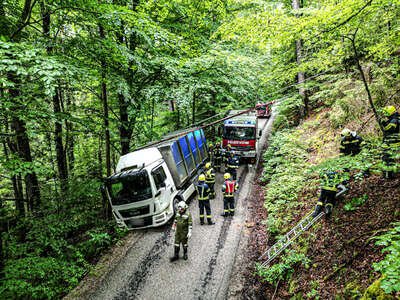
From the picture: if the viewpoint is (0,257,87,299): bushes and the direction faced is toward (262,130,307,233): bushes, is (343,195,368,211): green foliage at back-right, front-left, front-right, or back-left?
front-right

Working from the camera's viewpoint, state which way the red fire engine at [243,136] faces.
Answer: facing the viewer

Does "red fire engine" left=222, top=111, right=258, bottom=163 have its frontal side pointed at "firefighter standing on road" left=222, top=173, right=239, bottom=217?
yes

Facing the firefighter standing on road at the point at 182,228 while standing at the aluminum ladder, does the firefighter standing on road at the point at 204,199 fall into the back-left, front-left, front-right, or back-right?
front-right

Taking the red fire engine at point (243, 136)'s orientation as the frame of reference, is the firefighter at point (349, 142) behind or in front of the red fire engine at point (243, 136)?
in front

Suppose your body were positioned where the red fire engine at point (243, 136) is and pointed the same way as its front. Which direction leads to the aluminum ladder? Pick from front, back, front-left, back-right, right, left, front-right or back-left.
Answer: front

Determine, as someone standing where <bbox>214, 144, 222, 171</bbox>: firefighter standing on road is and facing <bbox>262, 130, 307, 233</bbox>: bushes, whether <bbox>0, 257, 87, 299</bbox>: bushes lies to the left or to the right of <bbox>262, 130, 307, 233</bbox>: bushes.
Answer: right

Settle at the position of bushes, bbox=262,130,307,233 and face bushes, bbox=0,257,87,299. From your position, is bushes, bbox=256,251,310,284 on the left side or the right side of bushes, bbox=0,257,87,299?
left

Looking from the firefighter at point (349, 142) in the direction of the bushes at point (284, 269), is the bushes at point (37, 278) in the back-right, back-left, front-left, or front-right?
front-right

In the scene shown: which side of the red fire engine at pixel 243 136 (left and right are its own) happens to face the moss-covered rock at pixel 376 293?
front

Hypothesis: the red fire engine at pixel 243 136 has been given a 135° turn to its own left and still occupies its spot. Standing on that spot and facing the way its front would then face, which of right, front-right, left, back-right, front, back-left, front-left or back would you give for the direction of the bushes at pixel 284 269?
back-right

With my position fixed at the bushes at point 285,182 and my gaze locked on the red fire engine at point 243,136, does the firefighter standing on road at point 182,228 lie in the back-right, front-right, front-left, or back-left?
back-left
